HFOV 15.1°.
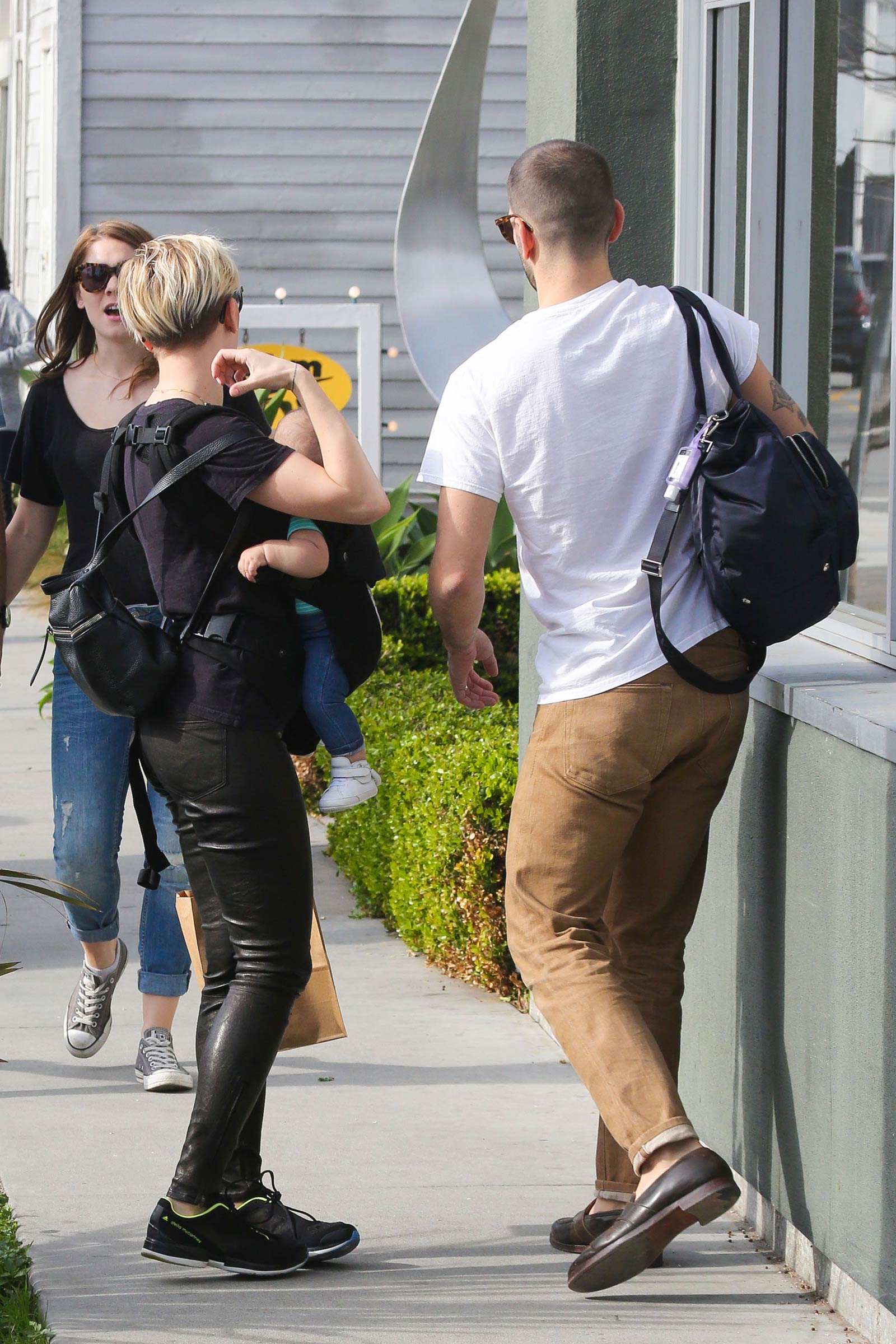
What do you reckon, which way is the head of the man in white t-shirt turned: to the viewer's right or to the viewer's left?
to the viewer's left

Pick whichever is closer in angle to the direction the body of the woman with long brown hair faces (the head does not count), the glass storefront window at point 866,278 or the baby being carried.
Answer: the baby being carried

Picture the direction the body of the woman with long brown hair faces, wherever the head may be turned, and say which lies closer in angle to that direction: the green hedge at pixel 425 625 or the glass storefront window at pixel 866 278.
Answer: the glass storefront window

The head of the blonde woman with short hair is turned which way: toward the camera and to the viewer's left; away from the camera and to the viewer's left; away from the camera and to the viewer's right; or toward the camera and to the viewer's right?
away from the camera and to the viewer's right

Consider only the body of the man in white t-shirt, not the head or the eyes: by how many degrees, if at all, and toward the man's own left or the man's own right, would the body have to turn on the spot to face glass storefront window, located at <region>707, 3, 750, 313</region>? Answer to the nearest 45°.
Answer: approximately 45° to the man's own right

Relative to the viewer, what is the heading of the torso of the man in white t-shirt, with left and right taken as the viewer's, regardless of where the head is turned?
facing away from the viewer and to the left of the viewer

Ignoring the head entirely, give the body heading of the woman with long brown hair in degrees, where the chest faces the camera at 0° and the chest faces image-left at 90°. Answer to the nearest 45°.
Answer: approximately 0°

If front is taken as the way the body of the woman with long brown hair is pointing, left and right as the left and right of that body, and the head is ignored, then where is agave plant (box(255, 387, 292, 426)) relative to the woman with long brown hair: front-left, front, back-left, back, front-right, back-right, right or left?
back

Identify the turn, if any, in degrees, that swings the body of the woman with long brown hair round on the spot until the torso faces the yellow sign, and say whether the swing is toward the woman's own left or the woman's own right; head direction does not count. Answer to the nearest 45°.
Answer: approximately 180°
